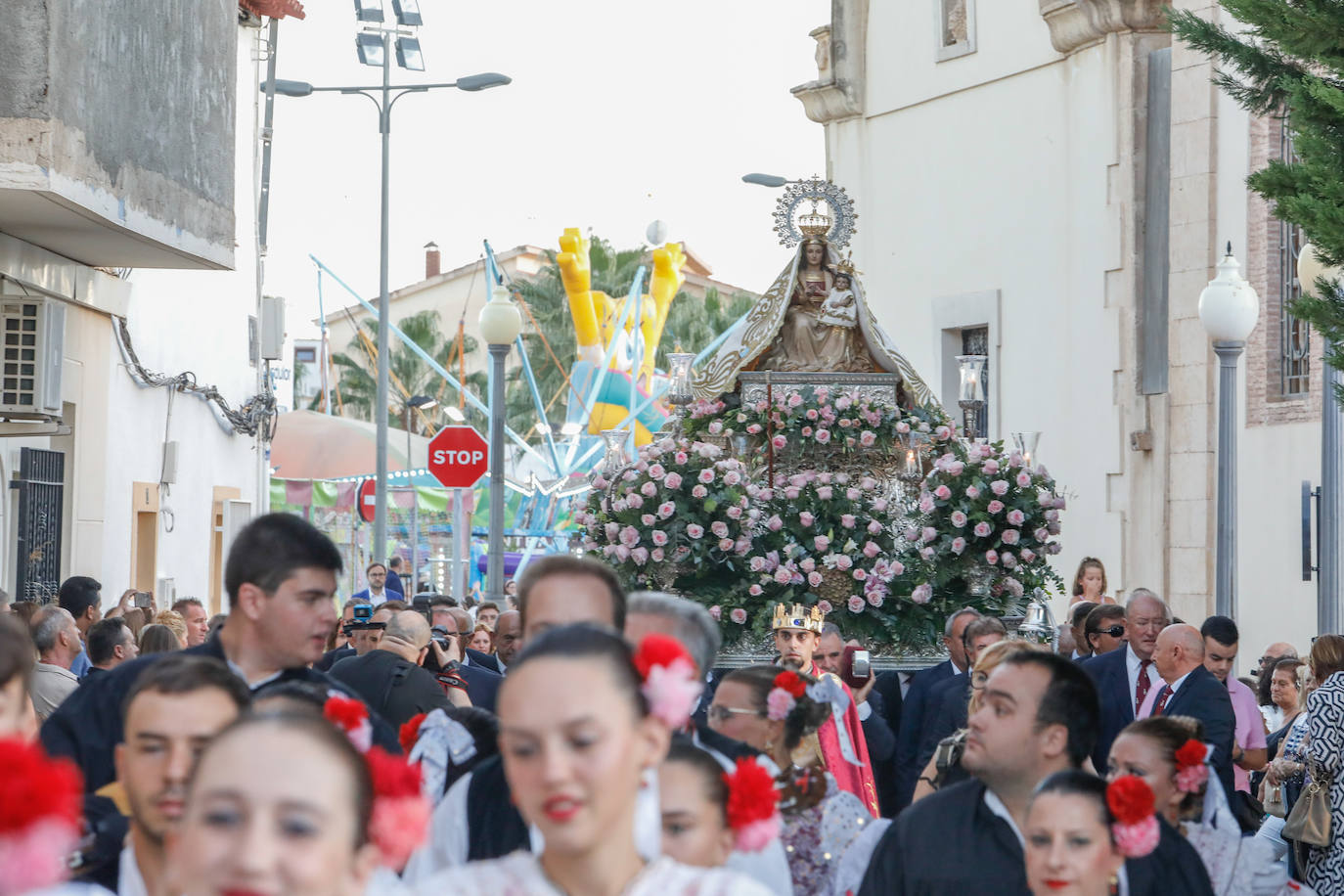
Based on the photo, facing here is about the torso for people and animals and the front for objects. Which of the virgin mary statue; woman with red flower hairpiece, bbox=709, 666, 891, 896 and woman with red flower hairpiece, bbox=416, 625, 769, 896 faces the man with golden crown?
the virgin mary statue

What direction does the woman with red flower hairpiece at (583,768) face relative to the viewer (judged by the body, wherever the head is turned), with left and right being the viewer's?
facing the viewer and to the left of the viewer

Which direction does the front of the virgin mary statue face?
toward the camera

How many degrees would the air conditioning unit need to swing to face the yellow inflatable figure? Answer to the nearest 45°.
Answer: approximately 90° to its left

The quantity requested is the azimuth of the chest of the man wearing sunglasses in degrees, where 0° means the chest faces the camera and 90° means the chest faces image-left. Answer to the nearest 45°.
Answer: approximately 315°

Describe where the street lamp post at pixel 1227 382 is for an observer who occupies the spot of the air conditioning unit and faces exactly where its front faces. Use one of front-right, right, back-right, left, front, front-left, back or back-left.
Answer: front

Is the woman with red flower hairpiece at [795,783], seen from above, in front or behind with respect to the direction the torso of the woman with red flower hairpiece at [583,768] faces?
behind
